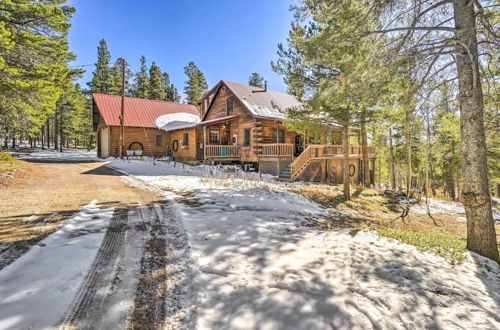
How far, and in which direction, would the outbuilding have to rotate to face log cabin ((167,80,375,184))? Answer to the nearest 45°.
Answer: approximately 135° to its left

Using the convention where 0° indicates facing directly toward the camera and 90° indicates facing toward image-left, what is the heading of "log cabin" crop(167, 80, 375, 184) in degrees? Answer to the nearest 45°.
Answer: approximately 315°

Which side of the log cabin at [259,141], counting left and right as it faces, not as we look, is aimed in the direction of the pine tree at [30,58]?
right
